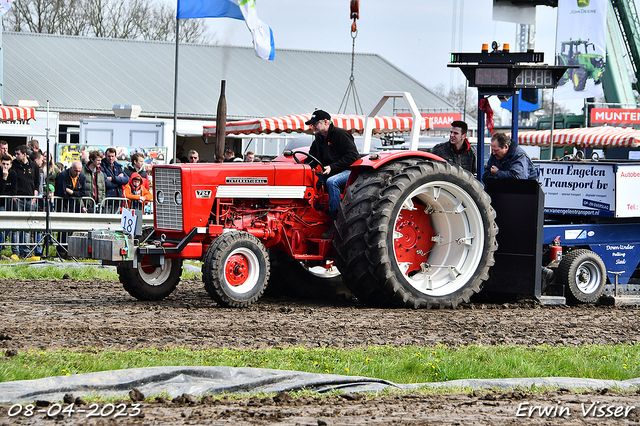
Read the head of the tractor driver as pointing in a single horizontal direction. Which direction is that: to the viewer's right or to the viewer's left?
to the viewer's left

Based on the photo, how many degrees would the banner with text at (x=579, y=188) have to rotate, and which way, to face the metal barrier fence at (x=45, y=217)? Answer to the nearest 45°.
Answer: approximately 90° to its right

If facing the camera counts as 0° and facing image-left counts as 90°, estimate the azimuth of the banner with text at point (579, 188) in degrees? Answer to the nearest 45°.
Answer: approximately 0°

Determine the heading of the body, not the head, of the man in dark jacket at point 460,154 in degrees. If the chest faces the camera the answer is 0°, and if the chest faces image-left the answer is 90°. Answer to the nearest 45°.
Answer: approximately 45°

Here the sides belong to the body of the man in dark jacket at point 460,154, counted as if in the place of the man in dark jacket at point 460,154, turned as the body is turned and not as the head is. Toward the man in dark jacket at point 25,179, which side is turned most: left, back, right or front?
right

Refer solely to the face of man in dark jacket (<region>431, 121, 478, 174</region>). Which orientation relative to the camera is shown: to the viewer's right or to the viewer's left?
to the viewer's left

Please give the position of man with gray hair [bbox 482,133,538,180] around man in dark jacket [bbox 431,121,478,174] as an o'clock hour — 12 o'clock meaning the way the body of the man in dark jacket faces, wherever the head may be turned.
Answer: The man with gray hair is roughly at 8 o'clock from the man in dark jacket.
